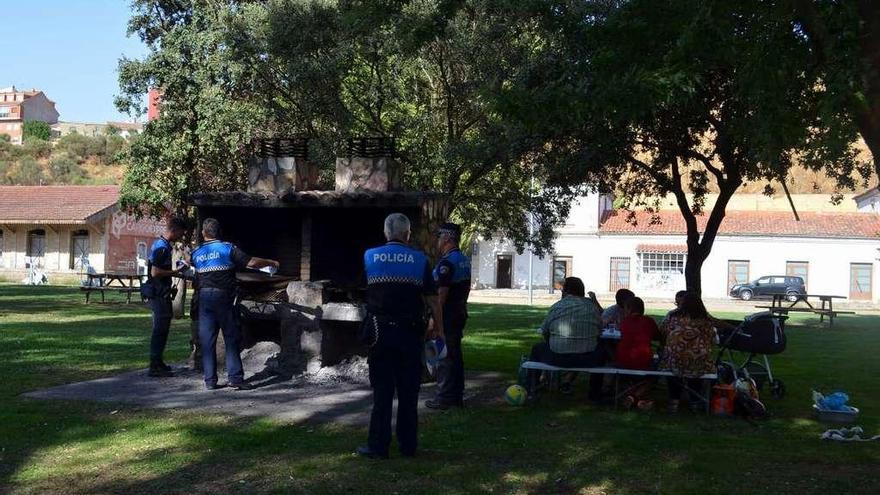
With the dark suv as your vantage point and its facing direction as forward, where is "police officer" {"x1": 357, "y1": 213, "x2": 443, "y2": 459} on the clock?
The police officer is roughly at 9 o'clock from the dark suv.

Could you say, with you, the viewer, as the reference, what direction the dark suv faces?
facing to the left of the viewer

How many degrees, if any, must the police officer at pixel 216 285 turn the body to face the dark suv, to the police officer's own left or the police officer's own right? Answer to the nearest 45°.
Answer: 0° — they already face it

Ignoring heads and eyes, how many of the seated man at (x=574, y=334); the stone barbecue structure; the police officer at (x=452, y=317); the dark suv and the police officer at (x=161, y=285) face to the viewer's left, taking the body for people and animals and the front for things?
2

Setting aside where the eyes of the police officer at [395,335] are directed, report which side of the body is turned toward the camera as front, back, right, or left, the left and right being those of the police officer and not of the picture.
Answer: back

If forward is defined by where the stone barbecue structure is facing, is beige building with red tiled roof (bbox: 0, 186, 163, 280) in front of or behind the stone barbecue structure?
behind

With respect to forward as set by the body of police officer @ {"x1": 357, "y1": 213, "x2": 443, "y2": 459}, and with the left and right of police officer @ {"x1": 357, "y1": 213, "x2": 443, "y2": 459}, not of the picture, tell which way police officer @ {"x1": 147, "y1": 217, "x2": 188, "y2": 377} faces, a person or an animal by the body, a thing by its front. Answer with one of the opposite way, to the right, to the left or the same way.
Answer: to the right

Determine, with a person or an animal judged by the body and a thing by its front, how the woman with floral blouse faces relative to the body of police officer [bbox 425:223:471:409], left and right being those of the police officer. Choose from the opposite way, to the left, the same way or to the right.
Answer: to the right

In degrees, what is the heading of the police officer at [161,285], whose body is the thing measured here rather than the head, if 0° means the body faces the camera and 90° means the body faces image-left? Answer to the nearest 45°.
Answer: approximately 270°

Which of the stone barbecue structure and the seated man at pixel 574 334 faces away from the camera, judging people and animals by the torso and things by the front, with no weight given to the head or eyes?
the seated man

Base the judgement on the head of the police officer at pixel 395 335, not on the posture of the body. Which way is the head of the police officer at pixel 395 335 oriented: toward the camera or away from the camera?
away from the camera

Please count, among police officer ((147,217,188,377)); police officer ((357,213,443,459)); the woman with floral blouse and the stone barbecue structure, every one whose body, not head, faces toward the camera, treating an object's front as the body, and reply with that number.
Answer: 1

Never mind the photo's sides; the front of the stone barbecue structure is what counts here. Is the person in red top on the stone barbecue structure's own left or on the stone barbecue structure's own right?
on the stone barbecue structure's own left

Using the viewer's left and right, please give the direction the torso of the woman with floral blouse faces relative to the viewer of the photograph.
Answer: facing away from the viewer

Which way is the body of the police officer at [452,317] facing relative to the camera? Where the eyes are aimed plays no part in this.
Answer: to the viewer's left

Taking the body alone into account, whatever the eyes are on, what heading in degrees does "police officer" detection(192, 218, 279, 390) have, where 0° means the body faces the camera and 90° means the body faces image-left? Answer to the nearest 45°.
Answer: approximately 225°

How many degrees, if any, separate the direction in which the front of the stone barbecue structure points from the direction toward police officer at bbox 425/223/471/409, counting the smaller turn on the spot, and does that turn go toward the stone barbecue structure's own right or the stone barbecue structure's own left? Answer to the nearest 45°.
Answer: approximately 45° to the stone barbecue structure's own left

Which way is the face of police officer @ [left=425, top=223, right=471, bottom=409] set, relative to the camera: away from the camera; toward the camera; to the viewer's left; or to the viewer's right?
to the viewer's left

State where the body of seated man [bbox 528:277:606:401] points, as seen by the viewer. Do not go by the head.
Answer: away from the camera

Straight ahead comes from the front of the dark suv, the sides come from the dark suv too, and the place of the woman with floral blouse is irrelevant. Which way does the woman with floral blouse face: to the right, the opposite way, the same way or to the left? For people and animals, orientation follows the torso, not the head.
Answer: to the right

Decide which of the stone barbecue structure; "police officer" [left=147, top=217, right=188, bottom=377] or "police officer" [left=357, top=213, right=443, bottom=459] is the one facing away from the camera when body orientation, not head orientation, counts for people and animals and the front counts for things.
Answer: "police officer" [left=357, top=213, right=443, bottom=459]

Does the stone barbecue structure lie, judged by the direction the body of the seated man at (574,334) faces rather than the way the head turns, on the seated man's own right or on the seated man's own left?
on the seated man's own left

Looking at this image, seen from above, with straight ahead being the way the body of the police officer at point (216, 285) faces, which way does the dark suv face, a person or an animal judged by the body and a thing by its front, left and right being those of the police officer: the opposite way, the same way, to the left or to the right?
to the left
